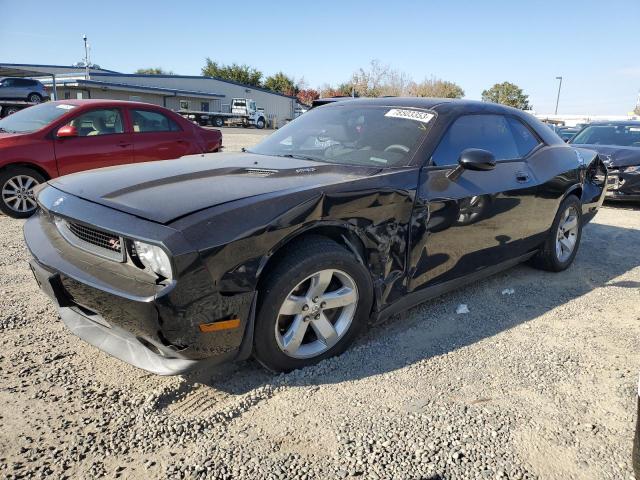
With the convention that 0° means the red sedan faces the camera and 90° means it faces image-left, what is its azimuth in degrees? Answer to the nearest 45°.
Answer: approximately 45°

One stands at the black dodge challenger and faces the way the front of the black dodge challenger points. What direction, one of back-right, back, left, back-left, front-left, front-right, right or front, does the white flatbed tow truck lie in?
back-right

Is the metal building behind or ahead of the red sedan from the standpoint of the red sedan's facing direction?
behind

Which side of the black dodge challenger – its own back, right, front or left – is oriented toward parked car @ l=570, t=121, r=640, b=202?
back

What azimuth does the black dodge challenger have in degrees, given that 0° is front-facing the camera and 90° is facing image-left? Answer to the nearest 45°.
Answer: approximately 45°

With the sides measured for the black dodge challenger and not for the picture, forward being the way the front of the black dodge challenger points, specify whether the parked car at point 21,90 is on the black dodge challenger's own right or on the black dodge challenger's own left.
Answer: on the black dodge challenger's own right

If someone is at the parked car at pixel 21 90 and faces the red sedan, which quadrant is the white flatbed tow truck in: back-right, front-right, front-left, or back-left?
back-left

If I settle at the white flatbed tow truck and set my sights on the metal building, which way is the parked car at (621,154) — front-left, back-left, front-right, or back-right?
back-left

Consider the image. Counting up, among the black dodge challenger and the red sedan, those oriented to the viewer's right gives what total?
0

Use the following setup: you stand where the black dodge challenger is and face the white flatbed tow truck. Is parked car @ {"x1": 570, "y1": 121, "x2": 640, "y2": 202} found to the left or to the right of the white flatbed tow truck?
right

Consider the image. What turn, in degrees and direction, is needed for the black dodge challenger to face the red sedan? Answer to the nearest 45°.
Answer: approximately 90° to its right
